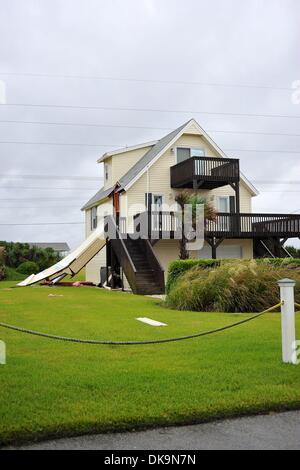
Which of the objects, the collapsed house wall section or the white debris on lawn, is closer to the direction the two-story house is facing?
the white debris on lawn

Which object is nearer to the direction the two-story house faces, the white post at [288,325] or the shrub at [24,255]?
the white post

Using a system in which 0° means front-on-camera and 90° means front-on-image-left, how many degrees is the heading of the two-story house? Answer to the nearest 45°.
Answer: approximately 315°

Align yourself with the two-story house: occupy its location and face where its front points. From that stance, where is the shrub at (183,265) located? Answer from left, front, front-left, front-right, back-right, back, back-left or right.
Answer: front-right

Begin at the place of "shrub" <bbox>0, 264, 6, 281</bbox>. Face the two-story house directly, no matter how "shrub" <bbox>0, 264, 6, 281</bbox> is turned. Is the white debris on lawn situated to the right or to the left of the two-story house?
right

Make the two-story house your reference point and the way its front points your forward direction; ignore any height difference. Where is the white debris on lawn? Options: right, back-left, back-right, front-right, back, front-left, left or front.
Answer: front-right

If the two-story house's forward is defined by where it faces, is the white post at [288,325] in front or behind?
in front
